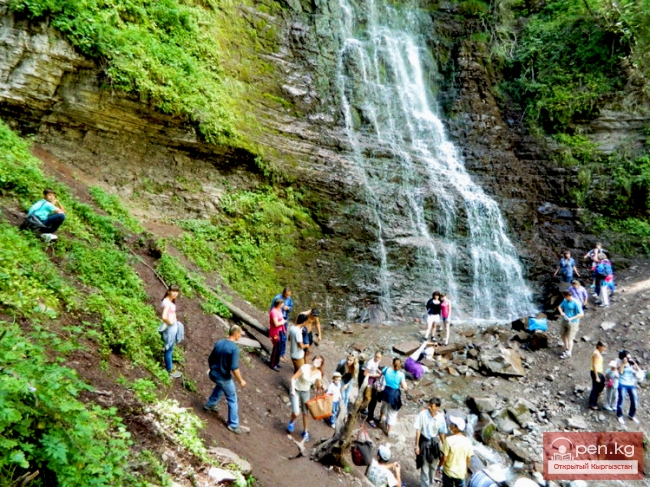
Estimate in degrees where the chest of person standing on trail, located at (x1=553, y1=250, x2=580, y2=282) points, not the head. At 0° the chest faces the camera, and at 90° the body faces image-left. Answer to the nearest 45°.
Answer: approximately 0°

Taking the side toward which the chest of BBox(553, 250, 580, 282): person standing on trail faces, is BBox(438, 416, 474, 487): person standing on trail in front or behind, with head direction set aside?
in front

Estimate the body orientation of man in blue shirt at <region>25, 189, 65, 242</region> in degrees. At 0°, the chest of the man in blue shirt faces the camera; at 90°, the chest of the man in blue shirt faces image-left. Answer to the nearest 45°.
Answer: approximately 315°

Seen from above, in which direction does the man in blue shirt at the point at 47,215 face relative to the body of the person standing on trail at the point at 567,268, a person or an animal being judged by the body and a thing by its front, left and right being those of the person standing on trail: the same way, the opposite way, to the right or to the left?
to the left

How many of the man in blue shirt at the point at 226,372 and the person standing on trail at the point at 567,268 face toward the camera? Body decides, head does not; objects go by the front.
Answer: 1
